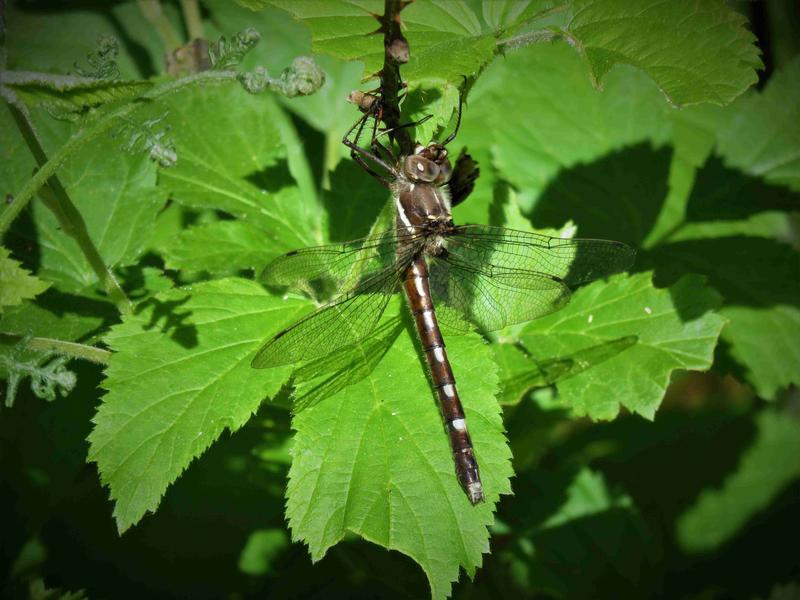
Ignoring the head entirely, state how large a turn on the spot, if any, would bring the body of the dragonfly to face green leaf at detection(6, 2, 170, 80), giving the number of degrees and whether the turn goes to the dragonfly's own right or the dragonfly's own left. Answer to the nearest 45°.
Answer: approximately 45° to the dragonfly's own left

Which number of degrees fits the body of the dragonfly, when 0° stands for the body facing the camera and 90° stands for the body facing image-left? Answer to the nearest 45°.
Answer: approximately 180°

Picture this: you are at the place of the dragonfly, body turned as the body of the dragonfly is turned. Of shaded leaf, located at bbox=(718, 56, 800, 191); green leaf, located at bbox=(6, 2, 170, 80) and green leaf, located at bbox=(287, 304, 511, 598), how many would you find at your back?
1

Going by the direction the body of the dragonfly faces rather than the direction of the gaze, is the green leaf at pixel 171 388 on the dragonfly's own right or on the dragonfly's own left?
on the dragonfly's own left
